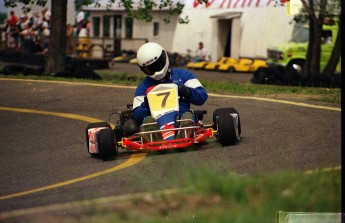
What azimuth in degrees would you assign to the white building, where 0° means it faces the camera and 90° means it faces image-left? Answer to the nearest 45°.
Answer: approximately 0°

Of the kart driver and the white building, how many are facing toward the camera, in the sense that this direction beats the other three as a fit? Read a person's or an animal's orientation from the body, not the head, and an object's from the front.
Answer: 2

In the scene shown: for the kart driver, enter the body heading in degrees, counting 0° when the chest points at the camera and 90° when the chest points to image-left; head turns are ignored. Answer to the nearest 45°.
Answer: approximately 0°

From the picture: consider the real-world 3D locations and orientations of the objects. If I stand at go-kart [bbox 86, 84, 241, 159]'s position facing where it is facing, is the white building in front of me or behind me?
behind

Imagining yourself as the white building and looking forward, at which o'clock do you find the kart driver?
The kart driver is roughly at 12 o'clock from the white building.

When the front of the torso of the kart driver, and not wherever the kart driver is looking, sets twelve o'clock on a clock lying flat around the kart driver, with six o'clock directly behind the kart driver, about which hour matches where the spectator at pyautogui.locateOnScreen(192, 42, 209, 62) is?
The spectator is roughly at 6 o'clock from the kart driver.

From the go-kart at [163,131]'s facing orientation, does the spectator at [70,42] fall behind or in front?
behind

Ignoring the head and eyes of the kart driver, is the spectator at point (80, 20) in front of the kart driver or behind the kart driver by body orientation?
behind
